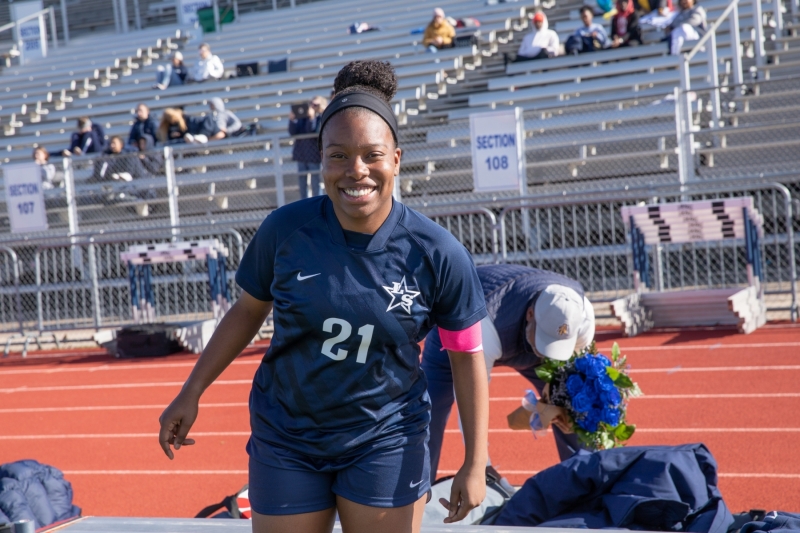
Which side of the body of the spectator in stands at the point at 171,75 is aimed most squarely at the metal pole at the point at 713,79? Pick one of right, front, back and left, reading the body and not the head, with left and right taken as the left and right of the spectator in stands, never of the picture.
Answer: left

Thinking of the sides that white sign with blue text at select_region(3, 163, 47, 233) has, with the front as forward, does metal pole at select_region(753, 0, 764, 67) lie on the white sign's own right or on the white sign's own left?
on the white sign's own left

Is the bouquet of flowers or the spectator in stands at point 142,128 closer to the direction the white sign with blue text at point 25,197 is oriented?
the bouquet of flowers
